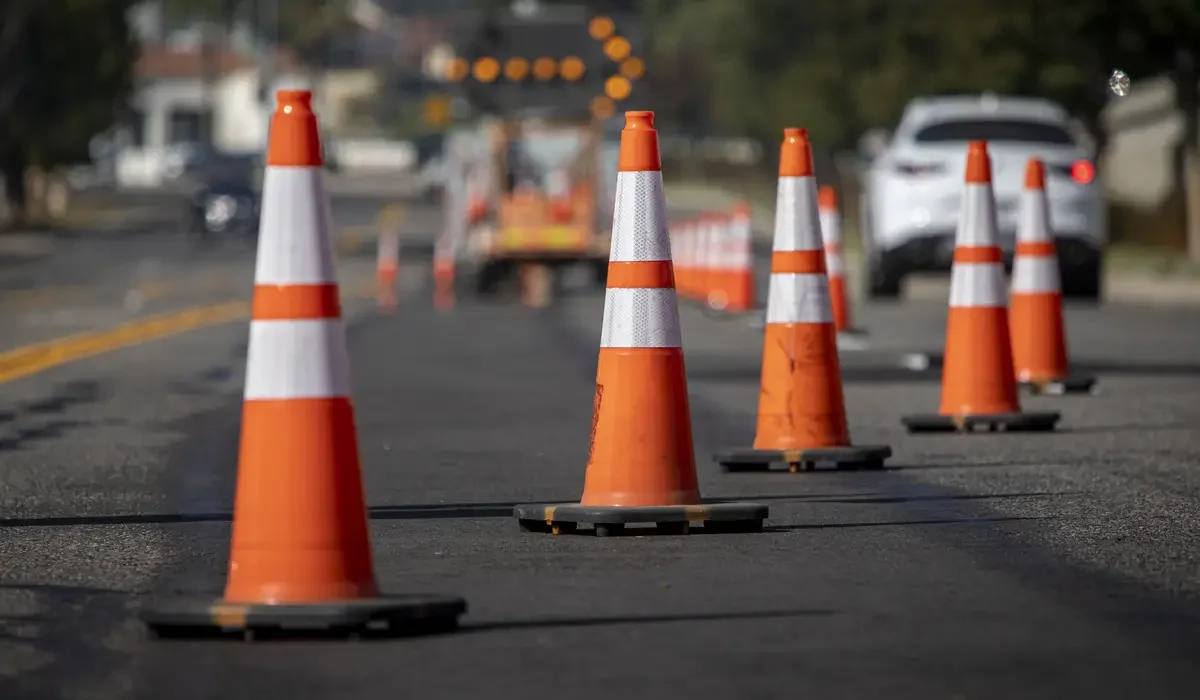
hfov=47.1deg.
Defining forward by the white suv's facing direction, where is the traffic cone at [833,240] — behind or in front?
behind

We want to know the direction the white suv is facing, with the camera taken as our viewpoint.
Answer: facing away from the viewer

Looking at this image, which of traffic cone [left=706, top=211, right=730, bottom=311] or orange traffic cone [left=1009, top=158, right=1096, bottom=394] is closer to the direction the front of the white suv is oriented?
the traffic cone

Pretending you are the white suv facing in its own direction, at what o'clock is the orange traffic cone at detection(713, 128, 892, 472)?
The orange traffic cone is roughly at 6 o'clock from the white suv.

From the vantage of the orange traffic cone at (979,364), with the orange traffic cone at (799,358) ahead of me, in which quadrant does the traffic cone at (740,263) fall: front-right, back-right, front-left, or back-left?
back-right

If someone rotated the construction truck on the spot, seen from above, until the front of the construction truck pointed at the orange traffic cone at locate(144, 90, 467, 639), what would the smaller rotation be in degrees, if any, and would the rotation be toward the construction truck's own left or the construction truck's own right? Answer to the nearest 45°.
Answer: approximately 180°

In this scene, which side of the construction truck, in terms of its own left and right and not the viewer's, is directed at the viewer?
back

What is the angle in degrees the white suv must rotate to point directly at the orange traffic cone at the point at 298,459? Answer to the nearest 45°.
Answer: approximately 180°

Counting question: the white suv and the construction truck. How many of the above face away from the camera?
2
